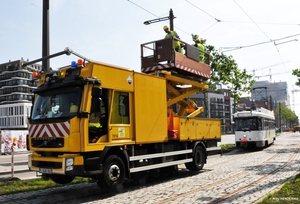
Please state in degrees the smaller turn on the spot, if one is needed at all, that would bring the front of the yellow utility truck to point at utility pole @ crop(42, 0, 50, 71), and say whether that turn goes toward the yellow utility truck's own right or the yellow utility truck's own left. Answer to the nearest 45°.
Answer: approximately 90° to the yellow utility truck's own right

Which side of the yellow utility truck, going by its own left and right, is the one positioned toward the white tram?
back

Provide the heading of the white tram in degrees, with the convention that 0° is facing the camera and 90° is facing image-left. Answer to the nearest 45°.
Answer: approximately 45°

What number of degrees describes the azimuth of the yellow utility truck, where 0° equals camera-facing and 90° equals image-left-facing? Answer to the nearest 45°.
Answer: approximately 45°

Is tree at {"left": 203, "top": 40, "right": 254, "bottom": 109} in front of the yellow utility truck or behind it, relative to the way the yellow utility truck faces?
behind
